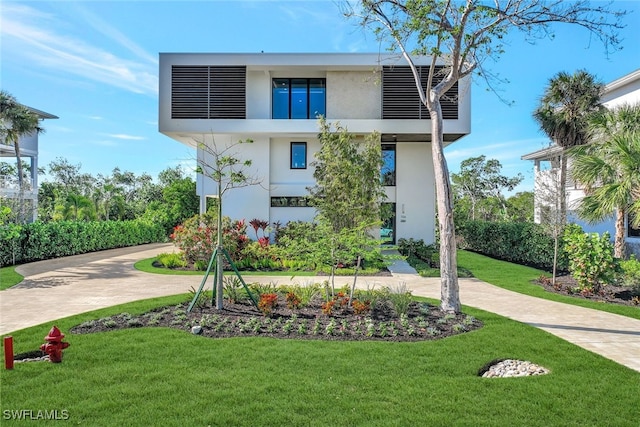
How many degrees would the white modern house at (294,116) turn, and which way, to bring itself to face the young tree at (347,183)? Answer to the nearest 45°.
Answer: approximately 45° to its left

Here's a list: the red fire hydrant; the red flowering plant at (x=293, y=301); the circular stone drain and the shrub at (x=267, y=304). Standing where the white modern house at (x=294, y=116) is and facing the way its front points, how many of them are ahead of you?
4

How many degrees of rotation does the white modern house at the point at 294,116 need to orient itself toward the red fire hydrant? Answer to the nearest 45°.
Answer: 0° — it already faces it

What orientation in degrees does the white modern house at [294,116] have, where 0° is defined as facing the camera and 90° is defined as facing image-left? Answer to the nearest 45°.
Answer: approximately 0°

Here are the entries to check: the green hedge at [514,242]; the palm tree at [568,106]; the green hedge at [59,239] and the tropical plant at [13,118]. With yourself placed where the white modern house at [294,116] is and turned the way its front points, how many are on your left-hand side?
2

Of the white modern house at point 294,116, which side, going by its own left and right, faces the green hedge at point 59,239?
right

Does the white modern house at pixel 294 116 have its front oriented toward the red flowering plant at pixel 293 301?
yes

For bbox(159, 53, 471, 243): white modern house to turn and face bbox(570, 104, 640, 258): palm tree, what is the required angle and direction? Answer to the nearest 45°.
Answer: approximately 45° to its left

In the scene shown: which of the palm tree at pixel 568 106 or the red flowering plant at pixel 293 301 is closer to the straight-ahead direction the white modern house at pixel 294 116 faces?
the red flowering plant
